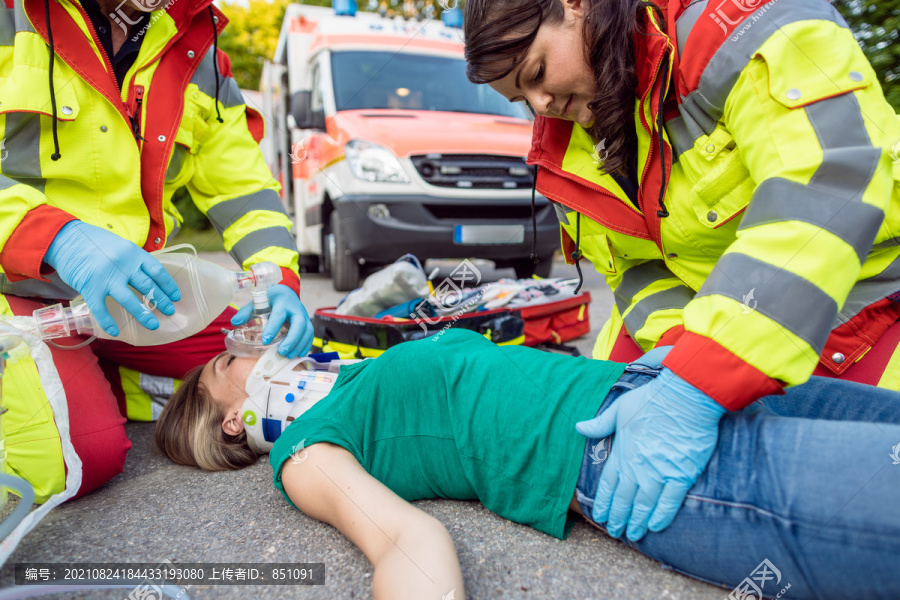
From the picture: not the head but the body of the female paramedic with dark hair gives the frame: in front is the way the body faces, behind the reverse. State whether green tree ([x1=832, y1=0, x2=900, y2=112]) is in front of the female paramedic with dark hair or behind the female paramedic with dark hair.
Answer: behind

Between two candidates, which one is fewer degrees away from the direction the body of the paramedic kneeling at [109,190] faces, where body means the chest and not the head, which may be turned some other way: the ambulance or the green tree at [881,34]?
the green tree

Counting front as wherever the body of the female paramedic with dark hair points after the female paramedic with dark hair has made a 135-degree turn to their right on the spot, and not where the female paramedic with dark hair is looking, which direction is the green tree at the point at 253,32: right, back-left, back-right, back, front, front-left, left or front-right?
front-left

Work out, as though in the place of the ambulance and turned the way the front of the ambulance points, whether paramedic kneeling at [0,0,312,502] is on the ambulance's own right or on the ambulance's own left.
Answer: on the ambulance's own right

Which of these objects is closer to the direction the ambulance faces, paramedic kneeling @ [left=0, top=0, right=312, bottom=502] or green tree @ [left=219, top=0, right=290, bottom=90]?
the paramedic kneeling

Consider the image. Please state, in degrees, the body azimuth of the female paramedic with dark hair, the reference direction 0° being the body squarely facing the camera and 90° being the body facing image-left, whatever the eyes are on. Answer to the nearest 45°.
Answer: approximately 45°

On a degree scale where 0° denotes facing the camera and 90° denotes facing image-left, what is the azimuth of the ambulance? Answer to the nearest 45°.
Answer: approximately 315°
